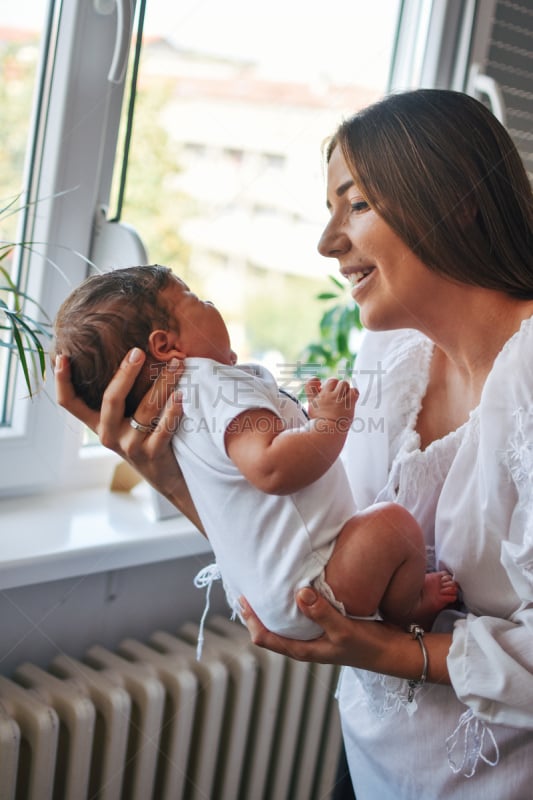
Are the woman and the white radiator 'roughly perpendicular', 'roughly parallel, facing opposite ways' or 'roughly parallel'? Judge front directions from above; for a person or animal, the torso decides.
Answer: roughly perpendicular

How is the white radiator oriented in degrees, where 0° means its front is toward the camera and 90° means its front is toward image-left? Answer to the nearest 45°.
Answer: approximately 315°

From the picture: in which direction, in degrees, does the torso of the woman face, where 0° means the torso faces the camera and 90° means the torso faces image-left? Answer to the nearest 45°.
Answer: approximately 45°

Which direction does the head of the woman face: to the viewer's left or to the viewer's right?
to the viewer's left

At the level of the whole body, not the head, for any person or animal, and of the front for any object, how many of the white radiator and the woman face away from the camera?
0

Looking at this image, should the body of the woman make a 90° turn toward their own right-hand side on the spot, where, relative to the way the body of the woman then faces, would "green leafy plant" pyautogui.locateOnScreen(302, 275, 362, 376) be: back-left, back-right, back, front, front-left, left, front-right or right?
front-right
